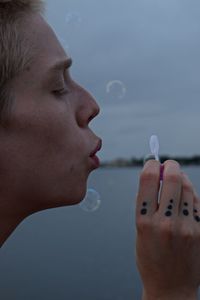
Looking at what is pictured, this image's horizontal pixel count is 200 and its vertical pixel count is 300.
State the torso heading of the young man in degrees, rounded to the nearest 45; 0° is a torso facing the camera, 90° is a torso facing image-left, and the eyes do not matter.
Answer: approximately 270°

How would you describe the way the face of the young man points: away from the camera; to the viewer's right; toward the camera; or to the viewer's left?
to the viewer's right
